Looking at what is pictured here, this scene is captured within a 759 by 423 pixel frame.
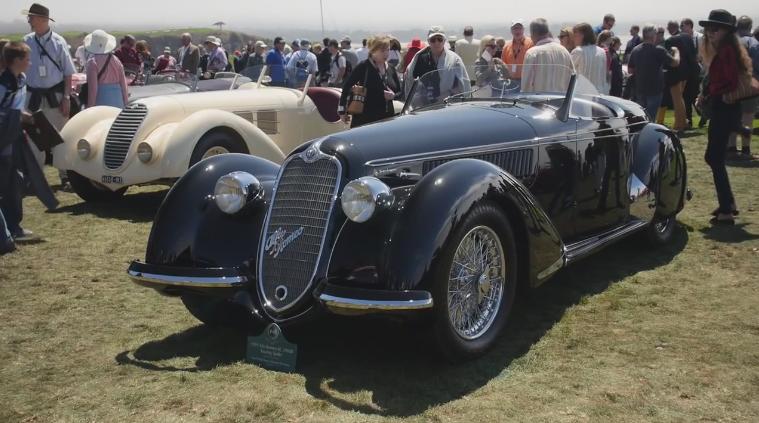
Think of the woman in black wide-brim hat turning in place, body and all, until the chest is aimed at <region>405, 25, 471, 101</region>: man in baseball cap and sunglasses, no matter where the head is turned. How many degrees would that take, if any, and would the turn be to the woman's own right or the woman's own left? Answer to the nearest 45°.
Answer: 0° — they already face them

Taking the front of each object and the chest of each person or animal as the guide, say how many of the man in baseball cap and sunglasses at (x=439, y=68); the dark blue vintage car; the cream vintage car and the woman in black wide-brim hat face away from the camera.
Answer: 0

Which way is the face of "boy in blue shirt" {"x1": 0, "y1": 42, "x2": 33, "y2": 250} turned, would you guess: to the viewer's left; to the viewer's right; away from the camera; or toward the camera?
to the viewer's right

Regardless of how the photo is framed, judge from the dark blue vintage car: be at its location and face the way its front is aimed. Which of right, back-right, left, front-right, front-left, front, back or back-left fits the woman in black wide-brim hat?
back

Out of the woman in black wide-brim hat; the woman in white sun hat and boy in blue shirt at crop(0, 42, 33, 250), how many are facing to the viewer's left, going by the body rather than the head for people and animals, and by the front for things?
1

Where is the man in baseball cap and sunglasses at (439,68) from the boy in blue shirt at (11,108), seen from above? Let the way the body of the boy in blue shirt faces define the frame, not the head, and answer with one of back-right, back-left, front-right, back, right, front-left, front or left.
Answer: front

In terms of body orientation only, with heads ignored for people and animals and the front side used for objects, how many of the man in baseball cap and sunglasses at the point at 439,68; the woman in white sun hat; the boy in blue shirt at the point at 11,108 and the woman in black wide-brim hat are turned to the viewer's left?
1

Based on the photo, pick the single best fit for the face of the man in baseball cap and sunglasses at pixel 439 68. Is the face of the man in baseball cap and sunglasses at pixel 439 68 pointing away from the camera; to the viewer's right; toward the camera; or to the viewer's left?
toward the camera

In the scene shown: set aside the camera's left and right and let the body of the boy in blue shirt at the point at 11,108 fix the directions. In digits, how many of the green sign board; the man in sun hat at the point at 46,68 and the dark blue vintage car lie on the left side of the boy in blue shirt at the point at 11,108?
1

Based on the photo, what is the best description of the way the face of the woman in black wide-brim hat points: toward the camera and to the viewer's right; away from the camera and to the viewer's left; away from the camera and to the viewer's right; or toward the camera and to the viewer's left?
toward the camera and to the viewer's left

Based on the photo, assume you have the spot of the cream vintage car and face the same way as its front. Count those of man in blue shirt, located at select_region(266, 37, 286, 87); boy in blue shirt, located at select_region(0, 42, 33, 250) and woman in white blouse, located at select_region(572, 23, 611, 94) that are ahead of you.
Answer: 1

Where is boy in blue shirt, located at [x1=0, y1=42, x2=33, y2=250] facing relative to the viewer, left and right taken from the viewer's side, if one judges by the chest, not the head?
facing to the right of the viewer

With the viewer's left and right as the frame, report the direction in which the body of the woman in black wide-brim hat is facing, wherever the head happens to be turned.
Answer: facing to the left of the viewer

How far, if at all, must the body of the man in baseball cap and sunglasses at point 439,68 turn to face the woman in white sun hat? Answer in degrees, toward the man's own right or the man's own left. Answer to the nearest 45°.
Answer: approximately 90° to the man's own right

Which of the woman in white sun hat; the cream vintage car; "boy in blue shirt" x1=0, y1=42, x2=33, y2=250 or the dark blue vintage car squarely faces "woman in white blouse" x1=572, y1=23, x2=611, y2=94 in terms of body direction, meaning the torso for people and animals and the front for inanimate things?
the boy in blue shirt

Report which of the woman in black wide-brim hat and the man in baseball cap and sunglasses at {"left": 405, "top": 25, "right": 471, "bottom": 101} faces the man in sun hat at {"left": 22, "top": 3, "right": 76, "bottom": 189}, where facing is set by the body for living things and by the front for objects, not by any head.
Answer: the woman in black wide-brim hat

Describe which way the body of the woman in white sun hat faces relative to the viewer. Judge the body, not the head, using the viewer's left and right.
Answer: facing away from the viewer
